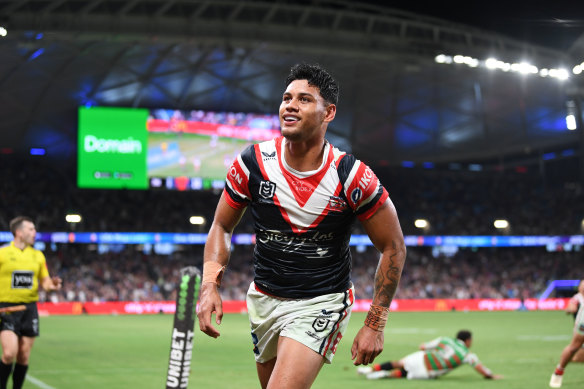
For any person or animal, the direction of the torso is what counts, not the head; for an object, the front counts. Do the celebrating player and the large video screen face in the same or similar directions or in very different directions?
same or similar directions

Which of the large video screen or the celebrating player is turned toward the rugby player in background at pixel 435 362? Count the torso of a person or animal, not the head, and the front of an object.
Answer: the large video screen

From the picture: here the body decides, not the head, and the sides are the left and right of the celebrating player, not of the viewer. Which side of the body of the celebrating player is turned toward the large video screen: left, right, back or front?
back

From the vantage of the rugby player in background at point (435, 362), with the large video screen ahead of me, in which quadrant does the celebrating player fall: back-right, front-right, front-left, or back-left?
back-left

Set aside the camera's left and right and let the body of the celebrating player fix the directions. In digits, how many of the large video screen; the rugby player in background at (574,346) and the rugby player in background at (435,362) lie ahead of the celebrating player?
0

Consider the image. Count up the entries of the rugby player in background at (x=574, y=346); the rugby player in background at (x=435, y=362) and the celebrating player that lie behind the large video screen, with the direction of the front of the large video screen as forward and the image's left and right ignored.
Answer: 0

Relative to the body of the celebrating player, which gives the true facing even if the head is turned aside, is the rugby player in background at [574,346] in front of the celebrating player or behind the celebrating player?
behind

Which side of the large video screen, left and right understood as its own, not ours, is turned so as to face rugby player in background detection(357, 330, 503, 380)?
front

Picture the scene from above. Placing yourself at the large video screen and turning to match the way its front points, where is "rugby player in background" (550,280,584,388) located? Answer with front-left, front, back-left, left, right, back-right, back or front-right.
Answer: front

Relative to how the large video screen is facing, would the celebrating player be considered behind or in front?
in front

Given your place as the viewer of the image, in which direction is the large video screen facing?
facing the viewer

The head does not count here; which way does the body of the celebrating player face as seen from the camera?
toward the camera

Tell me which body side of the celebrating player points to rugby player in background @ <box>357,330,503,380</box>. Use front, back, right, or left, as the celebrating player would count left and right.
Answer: back
